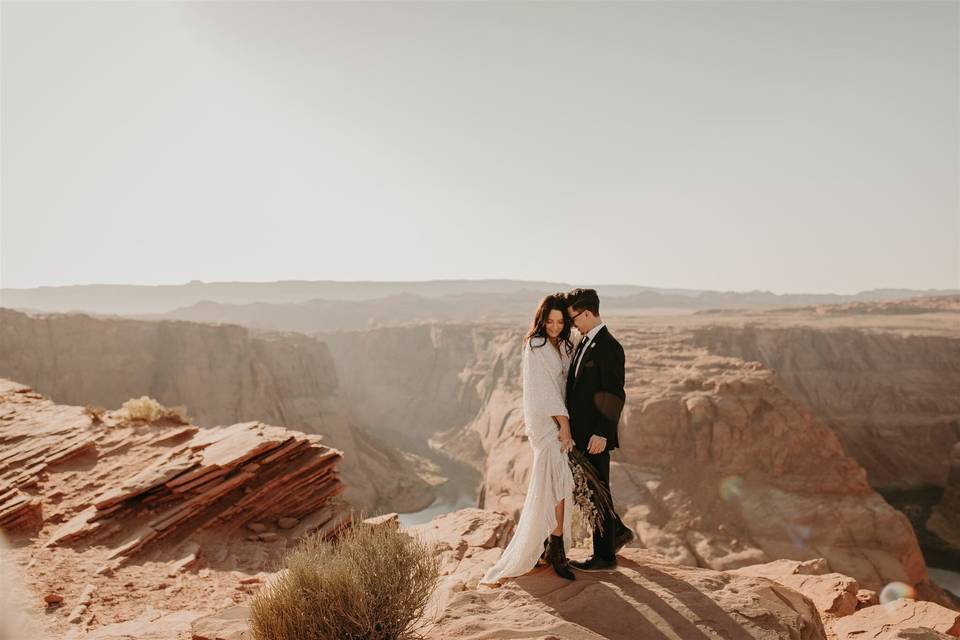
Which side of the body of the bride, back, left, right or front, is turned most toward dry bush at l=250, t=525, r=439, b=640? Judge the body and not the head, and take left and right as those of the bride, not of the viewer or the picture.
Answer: right

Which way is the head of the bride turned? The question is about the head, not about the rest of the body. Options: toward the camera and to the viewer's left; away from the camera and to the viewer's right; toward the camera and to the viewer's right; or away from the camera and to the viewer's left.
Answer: toward the camera and to the viewer's right

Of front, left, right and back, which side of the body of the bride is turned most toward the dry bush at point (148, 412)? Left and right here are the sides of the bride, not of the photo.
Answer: back

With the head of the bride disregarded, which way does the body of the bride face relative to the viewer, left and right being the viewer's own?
facing the viewer and to the right of the viewer
